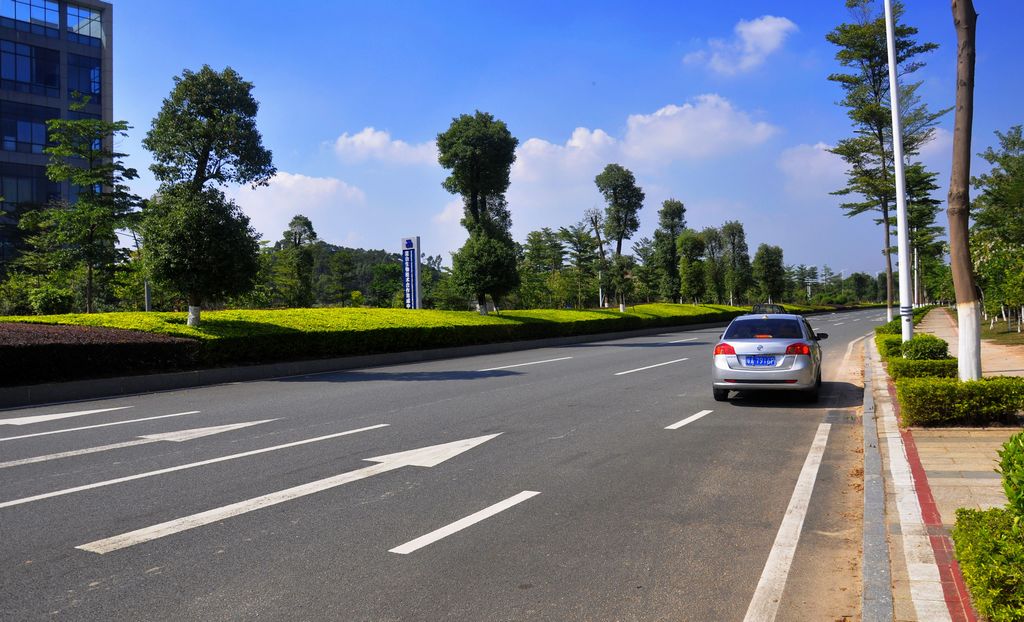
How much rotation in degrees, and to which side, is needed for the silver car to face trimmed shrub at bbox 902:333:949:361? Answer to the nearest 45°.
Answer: approximately 45° to its right

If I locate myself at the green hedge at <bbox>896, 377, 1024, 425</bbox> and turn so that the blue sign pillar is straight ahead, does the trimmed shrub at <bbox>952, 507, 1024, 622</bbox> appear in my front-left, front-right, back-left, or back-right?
back-left

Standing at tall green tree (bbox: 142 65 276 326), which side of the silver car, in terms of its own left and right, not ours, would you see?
left

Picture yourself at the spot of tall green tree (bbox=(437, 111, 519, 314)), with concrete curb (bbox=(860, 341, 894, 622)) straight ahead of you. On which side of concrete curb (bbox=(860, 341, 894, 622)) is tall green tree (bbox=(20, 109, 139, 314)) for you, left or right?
right

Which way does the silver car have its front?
away from the camera

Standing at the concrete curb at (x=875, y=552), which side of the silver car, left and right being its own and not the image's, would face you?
back

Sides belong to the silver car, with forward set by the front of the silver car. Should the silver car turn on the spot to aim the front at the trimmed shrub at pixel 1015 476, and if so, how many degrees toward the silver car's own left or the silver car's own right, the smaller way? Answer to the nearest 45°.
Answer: approximately 180°

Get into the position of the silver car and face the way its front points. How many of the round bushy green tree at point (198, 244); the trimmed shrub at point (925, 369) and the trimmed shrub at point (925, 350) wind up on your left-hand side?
1

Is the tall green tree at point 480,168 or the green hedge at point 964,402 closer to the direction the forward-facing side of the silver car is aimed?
the tall green tree

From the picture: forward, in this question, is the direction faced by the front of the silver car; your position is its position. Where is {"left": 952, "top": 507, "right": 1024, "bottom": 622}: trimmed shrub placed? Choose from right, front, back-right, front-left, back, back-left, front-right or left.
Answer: back

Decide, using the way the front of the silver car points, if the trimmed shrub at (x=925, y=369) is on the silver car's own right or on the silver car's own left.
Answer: on the silver car's own right

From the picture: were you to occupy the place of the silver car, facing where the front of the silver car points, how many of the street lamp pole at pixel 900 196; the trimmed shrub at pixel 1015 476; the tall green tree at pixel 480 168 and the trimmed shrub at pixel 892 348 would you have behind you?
1

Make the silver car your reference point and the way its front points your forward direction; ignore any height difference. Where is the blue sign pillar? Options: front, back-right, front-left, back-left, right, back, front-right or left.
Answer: front-left

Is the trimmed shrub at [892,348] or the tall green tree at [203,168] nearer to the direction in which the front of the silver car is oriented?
the trimmed shrub

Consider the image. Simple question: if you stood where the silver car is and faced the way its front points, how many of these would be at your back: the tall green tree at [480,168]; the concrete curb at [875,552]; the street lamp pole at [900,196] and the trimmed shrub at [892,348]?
1

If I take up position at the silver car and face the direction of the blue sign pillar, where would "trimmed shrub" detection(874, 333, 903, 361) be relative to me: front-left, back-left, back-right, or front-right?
front-right

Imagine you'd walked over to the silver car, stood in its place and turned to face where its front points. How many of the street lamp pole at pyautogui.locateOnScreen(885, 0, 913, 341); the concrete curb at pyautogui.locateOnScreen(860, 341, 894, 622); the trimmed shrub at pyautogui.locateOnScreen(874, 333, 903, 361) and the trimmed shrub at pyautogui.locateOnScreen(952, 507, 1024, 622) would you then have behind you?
2

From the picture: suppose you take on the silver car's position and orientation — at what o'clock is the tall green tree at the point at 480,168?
The tall green tree is roughly at 11 o'clock from the silver car.

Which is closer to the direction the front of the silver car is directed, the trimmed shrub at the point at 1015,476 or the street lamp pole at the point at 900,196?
the street lamp pole

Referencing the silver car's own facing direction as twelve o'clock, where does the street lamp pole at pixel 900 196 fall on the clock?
The street lamp pole is roughly at 1 o'clock from the silver car.
